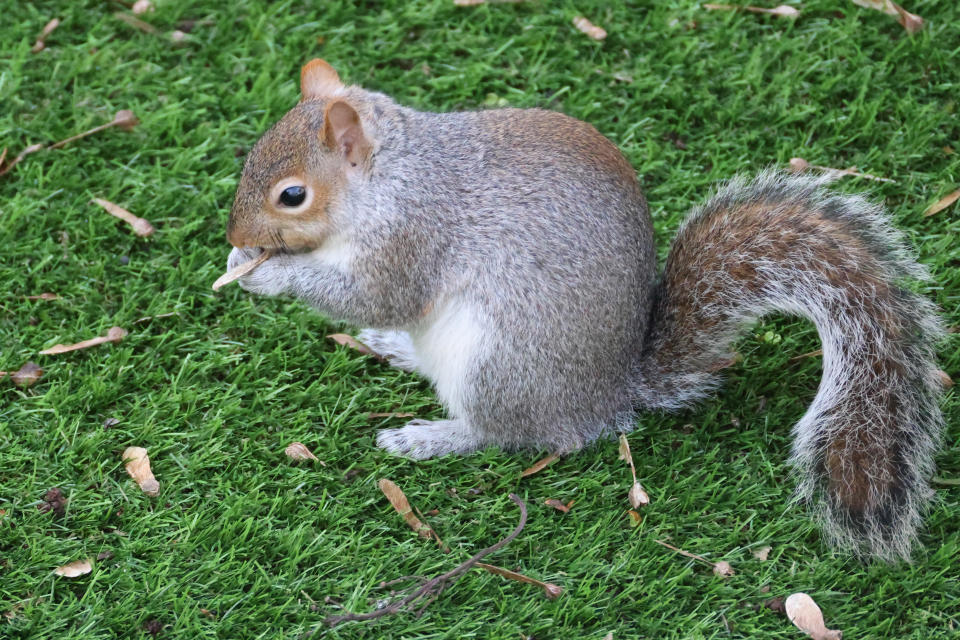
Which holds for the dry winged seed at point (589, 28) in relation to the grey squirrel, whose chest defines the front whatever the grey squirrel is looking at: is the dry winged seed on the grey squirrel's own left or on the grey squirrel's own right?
on the grey squirrel's own right

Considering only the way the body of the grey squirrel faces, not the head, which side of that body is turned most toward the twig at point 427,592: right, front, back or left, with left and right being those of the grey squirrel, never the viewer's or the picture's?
left

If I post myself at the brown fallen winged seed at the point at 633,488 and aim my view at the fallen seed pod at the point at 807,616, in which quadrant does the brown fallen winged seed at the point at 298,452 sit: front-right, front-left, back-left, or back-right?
back-right

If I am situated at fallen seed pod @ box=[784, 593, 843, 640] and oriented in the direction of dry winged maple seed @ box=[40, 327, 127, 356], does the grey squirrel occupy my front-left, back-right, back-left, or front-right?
front-right

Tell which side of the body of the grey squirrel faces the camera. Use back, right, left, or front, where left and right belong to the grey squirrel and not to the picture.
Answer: left

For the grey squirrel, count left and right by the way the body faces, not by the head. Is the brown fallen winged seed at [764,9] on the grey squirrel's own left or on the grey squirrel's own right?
on the grey squirrel's own right

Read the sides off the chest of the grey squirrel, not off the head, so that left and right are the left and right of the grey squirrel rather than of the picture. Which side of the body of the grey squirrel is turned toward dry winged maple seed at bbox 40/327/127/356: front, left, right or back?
front

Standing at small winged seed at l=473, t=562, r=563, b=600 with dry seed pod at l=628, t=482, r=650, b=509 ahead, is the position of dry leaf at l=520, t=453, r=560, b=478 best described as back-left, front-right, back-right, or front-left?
front-left

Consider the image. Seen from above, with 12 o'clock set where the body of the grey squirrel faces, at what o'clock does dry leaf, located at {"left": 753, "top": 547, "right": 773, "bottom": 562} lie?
The dry leaf is roughly at 7 o'clock from the grey squirrel.

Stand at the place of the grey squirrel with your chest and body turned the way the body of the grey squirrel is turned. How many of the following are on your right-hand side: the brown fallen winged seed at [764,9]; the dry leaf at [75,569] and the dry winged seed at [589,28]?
2

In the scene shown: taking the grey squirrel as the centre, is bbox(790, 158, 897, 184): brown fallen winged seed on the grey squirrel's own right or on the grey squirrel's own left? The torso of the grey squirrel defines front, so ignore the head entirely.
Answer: on the grey squirrel's own right

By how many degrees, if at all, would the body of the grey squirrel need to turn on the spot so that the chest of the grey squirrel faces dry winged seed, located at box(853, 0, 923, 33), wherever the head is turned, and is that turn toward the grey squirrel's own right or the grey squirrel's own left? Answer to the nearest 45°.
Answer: approximately 135° to the grey squirrel's own right

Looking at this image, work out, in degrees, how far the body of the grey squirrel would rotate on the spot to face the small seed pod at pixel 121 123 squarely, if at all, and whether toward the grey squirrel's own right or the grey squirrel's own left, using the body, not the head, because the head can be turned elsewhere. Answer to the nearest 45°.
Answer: approximately 45° to the grey squirrel's own right
